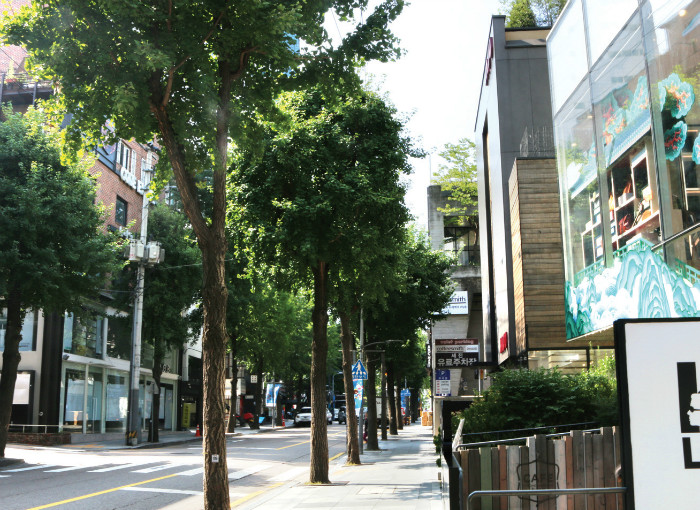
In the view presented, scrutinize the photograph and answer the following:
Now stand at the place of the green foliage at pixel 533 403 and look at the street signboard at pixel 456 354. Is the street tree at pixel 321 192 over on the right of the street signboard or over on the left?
left

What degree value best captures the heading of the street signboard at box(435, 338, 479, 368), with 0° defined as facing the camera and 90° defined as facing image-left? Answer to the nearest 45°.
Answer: approximately 0°

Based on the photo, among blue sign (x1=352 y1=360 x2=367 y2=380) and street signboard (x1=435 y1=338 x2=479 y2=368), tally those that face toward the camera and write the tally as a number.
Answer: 2

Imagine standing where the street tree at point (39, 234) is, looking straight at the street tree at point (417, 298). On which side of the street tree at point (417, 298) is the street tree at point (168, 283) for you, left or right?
left

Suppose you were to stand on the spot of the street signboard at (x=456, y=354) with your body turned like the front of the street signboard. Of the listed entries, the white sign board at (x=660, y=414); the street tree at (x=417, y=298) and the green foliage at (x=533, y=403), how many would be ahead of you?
2

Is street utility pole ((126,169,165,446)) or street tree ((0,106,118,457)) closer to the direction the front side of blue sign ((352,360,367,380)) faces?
the street tree

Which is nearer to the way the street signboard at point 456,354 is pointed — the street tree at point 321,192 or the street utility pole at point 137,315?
the street tree
